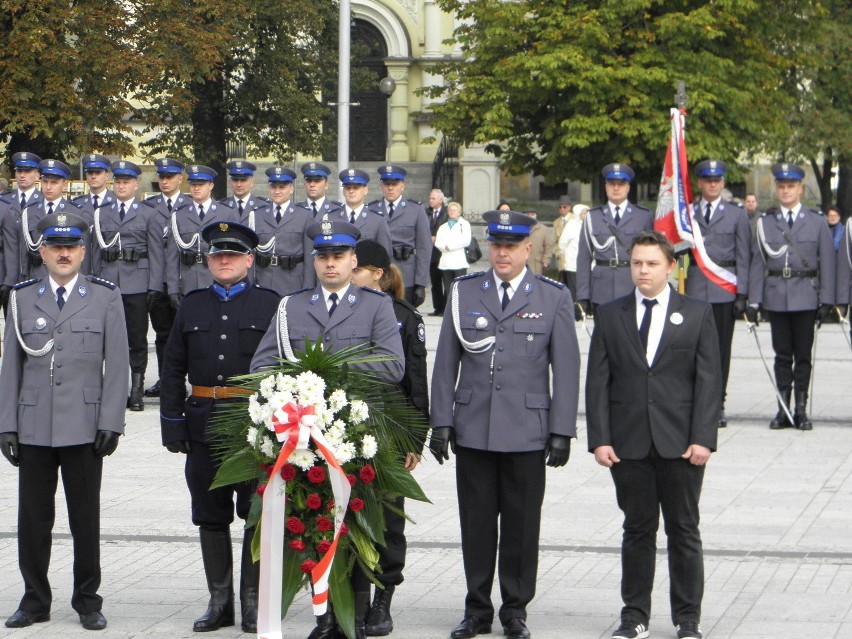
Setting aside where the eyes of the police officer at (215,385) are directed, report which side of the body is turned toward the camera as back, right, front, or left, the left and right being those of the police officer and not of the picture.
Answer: front

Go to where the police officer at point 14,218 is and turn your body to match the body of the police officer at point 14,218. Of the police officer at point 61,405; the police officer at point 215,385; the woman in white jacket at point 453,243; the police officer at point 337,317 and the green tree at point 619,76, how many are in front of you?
3

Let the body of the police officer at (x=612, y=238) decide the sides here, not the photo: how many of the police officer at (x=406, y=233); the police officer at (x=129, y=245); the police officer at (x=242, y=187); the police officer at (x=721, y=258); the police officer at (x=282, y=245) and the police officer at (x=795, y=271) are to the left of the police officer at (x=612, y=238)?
2

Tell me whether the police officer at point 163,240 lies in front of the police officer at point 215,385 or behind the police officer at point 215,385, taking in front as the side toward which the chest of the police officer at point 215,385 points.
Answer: behind

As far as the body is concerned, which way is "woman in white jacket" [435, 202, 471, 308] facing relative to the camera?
toward the camera

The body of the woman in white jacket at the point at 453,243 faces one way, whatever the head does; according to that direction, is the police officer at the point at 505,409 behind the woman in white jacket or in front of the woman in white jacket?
in front

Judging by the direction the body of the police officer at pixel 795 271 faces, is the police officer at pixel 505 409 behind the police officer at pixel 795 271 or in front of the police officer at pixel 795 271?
in front

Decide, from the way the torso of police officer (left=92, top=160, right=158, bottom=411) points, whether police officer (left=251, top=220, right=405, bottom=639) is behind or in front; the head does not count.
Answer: in front

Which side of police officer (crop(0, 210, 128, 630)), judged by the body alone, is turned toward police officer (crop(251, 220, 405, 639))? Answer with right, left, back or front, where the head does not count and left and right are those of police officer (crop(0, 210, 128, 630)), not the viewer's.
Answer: left

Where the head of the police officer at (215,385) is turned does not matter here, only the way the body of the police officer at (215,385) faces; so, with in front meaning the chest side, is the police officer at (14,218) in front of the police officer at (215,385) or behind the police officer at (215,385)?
behind

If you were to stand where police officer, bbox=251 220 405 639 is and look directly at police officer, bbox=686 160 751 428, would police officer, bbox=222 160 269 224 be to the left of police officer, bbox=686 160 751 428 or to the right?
left

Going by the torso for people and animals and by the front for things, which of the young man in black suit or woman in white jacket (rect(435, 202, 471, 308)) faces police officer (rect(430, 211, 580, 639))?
the woman in white jacket

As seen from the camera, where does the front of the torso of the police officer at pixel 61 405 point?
toward the camera

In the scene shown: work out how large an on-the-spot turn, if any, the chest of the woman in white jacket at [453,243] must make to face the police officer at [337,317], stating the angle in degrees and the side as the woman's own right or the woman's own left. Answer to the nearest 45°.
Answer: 0° — they already face them

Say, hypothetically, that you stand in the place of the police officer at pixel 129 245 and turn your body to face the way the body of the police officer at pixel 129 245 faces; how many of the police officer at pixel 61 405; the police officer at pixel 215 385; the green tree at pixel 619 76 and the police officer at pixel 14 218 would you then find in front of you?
2
